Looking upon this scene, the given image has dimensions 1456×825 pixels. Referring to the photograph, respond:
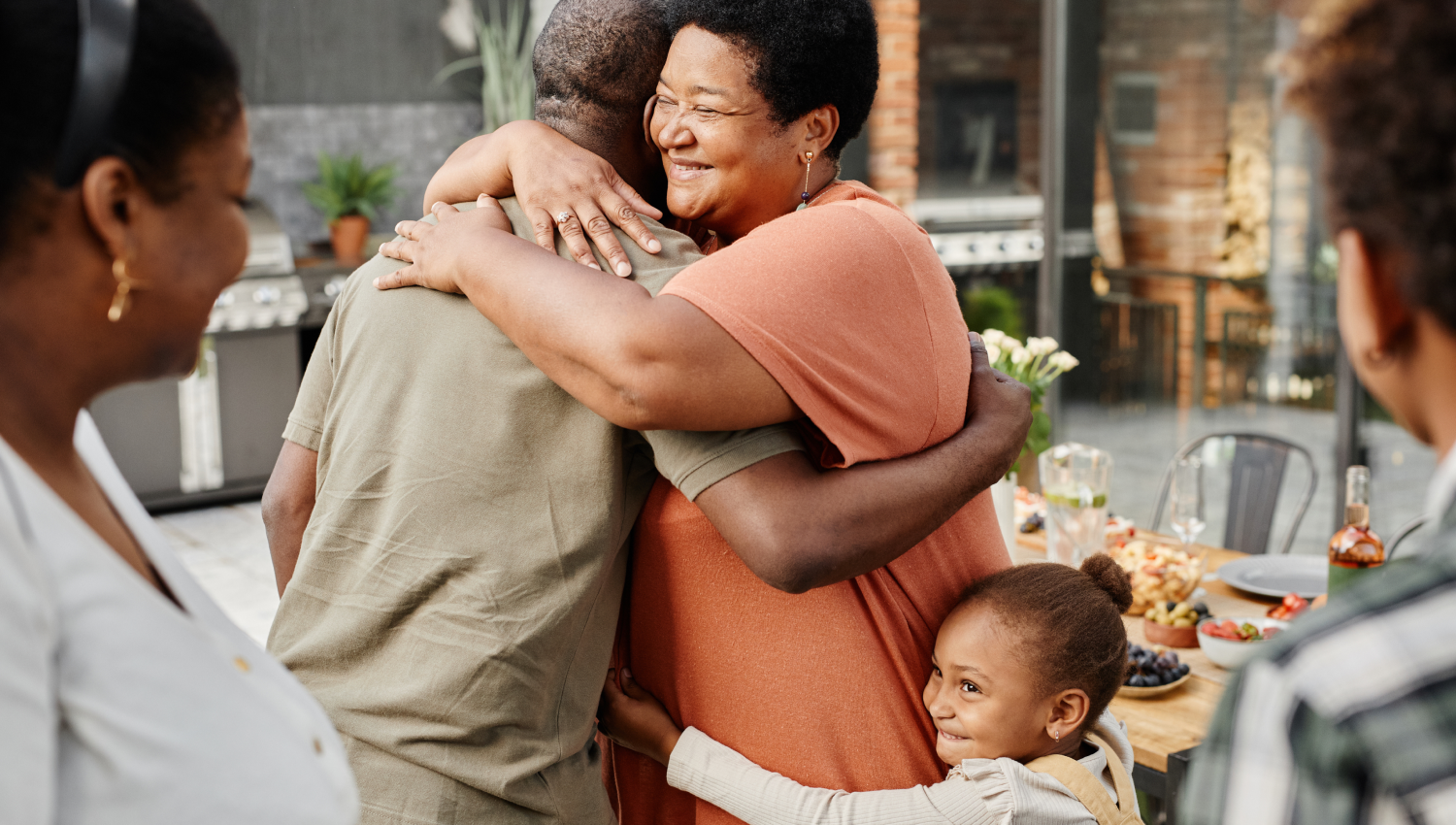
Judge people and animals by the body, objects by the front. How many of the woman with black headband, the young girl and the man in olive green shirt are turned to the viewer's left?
1

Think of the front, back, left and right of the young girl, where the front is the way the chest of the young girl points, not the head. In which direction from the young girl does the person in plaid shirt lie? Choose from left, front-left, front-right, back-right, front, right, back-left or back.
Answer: left

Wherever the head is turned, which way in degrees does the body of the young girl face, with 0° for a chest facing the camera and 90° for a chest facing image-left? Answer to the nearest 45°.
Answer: approximately 90°

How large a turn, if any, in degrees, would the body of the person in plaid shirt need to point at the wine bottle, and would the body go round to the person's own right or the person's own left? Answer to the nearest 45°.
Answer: approximately 45° to the person's own right

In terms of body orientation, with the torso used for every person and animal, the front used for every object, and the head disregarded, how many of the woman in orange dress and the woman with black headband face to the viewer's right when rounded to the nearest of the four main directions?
1

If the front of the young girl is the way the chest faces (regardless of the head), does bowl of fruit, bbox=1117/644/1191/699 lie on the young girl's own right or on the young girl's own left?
on the young girl's own right

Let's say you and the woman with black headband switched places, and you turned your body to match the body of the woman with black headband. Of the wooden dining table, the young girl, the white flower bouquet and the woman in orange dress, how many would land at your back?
0

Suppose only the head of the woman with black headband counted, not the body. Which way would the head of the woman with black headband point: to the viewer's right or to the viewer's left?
to the viewer's right

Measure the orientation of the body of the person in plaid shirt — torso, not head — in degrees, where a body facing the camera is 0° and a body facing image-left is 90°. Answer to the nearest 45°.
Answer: approximately 135°

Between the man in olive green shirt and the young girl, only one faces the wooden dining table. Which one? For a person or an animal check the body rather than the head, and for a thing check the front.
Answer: the man in olive green shirt

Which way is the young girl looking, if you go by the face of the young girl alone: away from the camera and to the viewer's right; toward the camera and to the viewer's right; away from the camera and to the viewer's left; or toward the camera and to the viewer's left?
toward the camera and to the viewer's left
